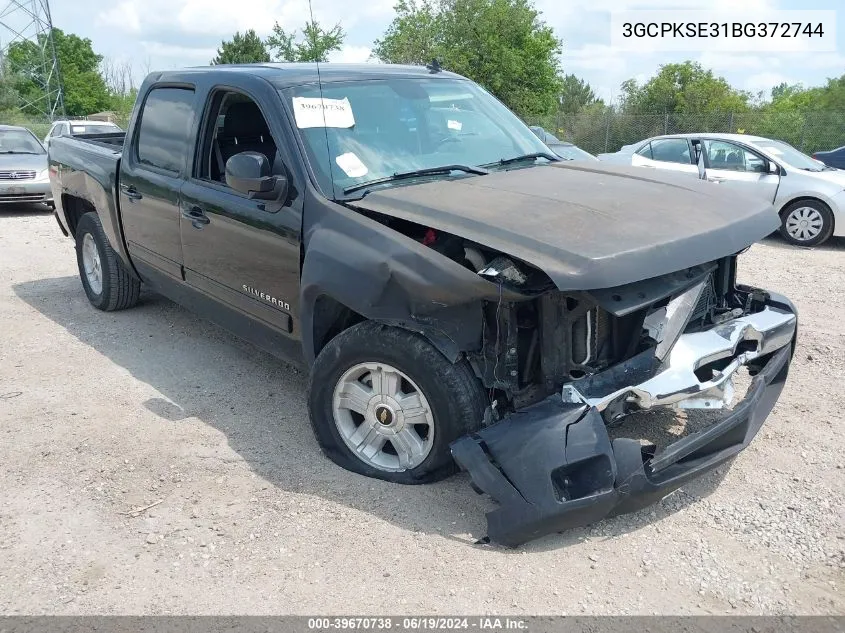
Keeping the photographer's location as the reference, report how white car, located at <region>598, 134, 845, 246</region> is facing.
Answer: facing the viewer and to the right of the viewer

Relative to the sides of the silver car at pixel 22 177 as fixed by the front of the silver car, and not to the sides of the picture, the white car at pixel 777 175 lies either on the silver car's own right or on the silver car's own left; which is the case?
on the silver car's own left

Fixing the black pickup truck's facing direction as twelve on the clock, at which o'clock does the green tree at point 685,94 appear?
The green tree is roughly at 8 o'clock from the black pickup truck.

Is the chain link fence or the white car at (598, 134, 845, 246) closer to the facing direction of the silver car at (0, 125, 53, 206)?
the white car

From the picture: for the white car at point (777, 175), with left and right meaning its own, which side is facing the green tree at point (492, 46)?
back

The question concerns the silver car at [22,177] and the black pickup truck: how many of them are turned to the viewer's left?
0

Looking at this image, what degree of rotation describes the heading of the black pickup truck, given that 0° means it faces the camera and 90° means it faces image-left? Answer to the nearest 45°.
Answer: approximately 315°

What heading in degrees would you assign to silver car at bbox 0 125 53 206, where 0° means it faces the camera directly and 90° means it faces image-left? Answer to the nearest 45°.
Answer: approximately 0°

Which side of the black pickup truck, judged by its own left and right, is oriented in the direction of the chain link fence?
left

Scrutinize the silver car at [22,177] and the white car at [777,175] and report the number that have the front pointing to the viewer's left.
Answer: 0

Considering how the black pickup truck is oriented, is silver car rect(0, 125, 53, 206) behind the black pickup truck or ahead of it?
behind
